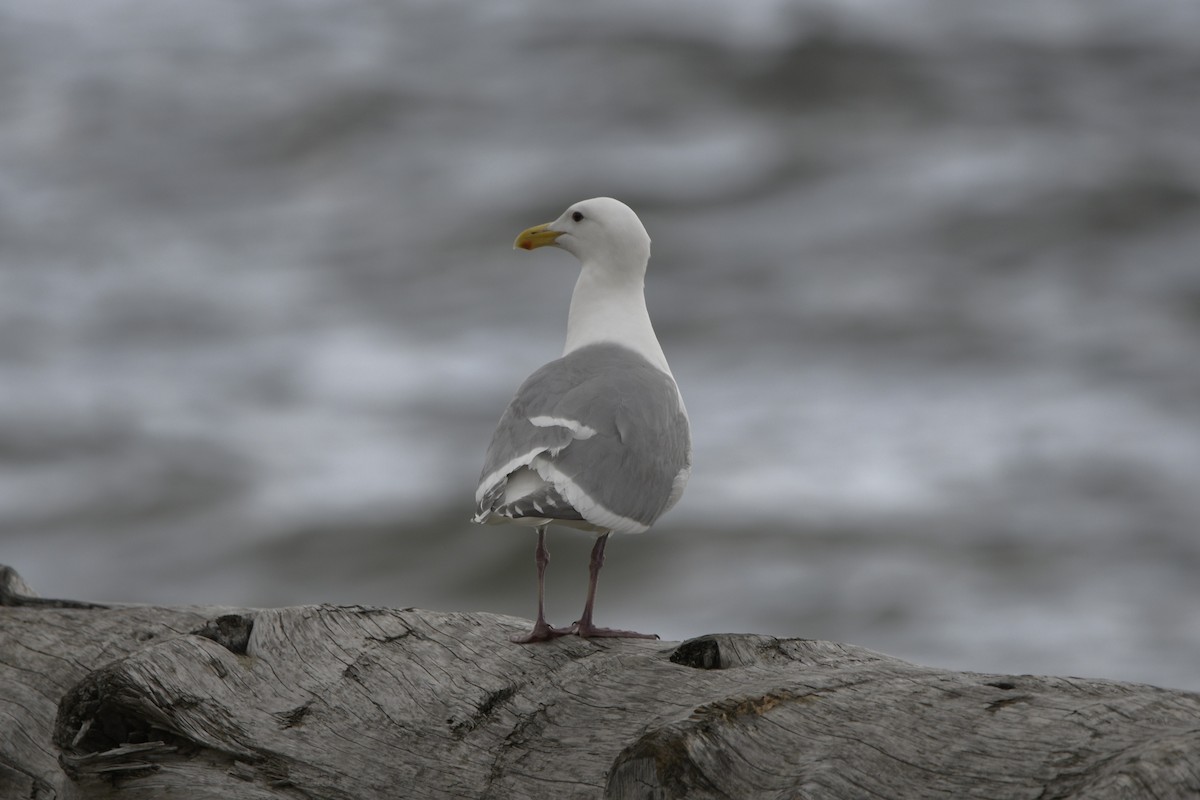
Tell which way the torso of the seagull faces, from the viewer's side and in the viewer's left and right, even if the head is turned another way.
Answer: facing away from the viewer and to the right of the viewer
